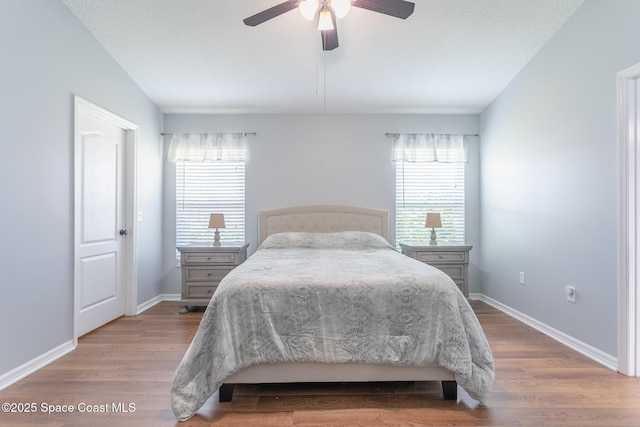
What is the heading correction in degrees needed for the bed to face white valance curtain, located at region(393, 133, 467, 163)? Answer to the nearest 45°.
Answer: approximately 135° to its left

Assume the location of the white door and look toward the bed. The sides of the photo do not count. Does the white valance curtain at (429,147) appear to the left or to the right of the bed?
left

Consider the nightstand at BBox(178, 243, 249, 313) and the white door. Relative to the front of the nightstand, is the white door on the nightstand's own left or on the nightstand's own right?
on the nightstand's own right

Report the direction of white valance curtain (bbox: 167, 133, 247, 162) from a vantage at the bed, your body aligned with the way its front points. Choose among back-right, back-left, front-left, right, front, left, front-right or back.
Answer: back-right

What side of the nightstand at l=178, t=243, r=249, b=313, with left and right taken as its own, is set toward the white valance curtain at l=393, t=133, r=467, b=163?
left

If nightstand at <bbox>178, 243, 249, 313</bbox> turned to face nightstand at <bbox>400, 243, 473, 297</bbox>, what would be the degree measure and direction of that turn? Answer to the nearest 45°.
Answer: approximately 90° to its left

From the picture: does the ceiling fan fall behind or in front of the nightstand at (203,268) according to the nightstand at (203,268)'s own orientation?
in front

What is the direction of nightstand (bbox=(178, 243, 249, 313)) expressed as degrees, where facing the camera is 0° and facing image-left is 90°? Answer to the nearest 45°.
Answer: approximately 0°

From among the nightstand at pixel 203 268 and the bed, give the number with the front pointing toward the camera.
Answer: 2
